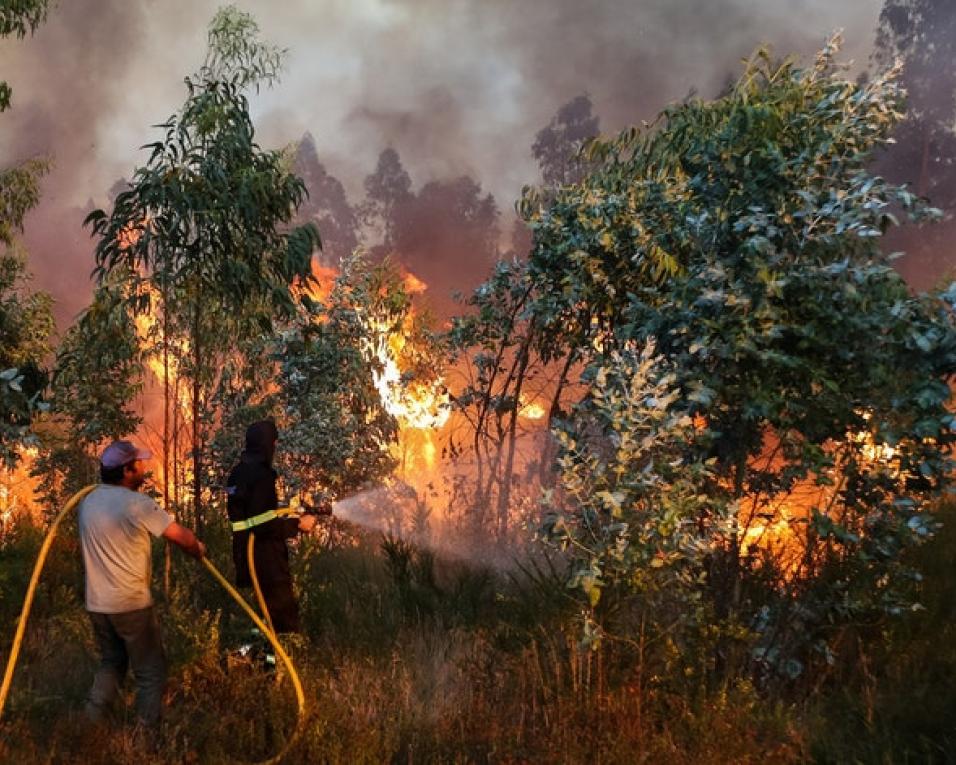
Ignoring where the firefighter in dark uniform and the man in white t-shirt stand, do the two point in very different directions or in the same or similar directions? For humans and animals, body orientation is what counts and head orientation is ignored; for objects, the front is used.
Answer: same or similar directions

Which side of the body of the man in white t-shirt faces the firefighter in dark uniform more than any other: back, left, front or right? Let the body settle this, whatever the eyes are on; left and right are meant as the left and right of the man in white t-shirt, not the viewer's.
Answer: front

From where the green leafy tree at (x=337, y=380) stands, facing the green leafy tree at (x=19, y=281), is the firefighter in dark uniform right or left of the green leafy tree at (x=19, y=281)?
left

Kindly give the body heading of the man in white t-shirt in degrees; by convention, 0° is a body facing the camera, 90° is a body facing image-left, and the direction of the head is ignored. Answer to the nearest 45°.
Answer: approximately 225°

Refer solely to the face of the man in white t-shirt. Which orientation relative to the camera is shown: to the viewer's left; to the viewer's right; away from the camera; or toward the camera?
to the viewer's right

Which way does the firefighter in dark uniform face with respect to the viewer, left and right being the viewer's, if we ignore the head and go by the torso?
facing away from the viewer and to the right of the viewer

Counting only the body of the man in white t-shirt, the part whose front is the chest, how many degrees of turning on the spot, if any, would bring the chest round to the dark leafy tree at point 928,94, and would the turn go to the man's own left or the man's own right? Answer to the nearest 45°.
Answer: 0° — they already face it

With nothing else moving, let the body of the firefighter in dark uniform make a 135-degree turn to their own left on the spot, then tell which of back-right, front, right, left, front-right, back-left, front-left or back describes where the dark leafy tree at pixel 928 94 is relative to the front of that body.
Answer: back-right

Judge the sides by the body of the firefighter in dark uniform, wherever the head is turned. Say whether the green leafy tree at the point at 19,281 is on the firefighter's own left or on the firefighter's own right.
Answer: on the firefighter's own left

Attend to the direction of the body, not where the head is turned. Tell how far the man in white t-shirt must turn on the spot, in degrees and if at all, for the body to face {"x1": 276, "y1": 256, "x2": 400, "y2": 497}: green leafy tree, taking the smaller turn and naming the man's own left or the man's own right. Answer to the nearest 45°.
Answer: approximately 45° to the man's own left

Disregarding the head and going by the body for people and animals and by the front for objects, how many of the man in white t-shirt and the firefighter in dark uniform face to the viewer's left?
0
